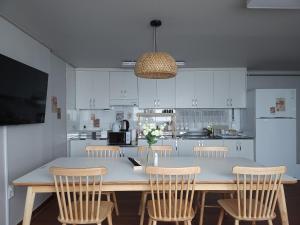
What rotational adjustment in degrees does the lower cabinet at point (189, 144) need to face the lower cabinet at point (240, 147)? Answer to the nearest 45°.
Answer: approximately 90° to its left

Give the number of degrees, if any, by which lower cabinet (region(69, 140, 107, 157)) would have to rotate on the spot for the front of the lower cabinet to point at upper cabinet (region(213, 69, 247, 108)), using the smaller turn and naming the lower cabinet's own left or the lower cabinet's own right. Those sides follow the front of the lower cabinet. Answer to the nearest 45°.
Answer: approximately 90° to the lower cabinet's own left

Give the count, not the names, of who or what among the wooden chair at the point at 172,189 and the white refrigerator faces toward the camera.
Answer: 1

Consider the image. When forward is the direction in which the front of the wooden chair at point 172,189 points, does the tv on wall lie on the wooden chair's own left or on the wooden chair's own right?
on the wooden chair's own left

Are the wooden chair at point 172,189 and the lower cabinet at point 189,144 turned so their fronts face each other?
yes

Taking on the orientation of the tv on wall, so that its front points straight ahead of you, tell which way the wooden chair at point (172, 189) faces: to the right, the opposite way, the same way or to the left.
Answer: to the left

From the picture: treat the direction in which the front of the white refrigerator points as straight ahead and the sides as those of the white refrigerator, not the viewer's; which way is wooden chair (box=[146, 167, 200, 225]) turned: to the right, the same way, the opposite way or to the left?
the opposite way

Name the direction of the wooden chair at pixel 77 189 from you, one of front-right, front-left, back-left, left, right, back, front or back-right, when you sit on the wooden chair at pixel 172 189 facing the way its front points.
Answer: left

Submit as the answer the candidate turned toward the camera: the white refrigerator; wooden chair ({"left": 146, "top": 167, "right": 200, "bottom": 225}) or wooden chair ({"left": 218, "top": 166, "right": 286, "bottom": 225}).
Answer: the white refrigerator

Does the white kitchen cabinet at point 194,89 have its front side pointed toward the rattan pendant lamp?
yes

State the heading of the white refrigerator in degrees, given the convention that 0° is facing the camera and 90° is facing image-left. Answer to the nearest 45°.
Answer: approximately 0°

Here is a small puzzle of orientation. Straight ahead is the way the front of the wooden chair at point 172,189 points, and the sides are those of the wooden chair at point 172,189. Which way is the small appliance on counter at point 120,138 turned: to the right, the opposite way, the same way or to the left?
the opposite way
